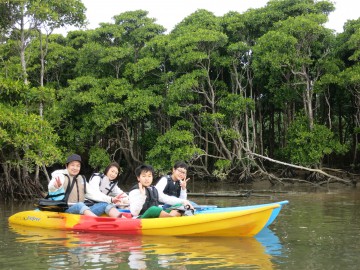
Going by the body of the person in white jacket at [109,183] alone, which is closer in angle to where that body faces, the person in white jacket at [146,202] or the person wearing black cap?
the person in white jacket

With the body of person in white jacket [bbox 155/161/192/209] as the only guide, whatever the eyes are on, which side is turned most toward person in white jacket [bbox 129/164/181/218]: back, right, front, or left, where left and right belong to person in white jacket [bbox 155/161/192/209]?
right

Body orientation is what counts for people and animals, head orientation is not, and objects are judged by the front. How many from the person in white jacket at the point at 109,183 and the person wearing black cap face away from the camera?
0

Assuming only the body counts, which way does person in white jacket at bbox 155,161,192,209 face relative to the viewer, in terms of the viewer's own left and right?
facing the viewer and to the right of the viewer

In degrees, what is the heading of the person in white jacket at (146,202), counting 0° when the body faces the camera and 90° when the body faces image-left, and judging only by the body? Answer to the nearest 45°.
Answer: approximately 315°

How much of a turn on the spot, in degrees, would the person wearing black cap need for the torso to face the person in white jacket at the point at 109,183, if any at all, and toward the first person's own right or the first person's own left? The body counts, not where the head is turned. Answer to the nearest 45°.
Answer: approximately 90° to the first person's own left

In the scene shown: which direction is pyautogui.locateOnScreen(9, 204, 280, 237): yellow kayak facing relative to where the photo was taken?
to the viewer's right

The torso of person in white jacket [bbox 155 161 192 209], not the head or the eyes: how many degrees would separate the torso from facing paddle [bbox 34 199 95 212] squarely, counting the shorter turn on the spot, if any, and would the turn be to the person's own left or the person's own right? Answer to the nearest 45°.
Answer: approximately 135° to the person's own right

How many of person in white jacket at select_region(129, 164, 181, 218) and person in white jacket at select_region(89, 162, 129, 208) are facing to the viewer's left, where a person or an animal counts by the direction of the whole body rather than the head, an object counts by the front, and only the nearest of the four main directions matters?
0
